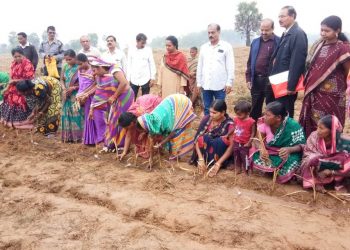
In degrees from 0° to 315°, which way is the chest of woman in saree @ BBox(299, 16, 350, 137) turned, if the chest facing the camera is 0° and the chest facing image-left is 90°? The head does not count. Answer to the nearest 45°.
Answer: approximately 45°

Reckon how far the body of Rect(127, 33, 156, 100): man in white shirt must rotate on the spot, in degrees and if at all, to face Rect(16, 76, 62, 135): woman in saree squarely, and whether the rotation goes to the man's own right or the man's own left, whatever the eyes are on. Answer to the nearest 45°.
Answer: approximately 90° to the man's own right

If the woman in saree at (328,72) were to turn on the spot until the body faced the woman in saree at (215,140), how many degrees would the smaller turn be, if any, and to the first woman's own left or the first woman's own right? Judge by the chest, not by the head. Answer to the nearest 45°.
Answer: approximately 45° to the first woman's own right

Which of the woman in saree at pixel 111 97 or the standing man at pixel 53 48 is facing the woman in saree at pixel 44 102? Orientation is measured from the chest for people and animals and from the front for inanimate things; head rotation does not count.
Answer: the standing man

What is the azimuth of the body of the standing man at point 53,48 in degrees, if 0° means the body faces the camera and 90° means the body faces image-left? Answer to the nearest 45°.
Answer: approximately 0°

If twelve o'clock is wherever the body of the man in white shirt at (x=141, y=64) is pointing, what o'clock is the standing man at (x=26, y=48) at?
The standing man is roughly at 4 o'clock from the man in white shirt.
